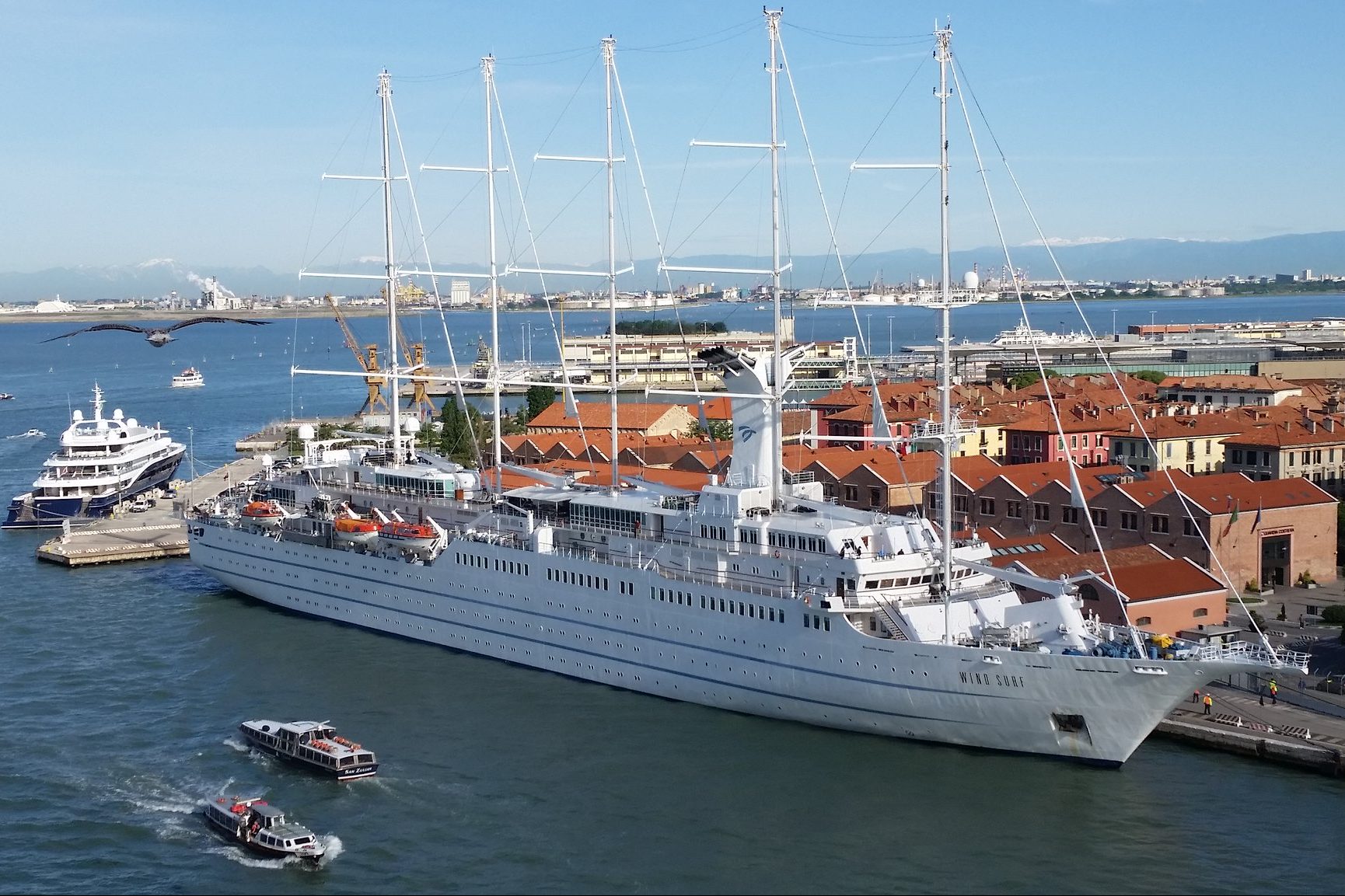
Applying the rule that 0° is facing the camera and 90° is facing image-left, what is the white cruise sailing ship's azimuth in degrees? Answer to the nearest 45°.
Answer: approximately 315°

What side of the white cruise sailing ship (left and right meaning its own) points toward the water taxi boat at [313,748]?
right

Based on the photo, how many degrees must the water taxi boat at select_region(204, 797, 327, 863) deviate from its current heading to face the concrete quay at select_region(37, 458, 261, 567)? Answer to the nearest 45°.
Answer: approximately 135° to its left

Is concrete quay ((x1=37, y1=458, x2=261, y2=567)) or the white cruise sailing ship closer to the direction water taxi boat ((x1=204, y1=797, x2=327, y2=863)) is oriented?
the white cruise sailing ship

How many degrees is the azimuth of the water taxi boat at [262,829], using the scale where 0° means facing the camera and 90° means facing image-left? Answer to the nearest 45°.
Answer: approximately 315°

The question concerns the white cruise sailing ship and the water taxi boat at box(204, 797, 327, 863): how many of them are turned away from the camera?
0

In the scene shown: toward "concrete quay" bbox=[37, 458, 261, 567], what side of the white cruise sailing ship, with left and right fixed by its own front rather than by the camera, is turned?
back

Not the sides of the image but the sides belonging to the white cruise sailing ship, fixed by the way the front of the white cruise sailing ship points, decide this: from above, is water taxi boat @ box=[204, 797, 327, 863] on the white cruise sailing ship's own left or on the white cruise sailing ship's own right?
on the white cruise sailing ship's own right
